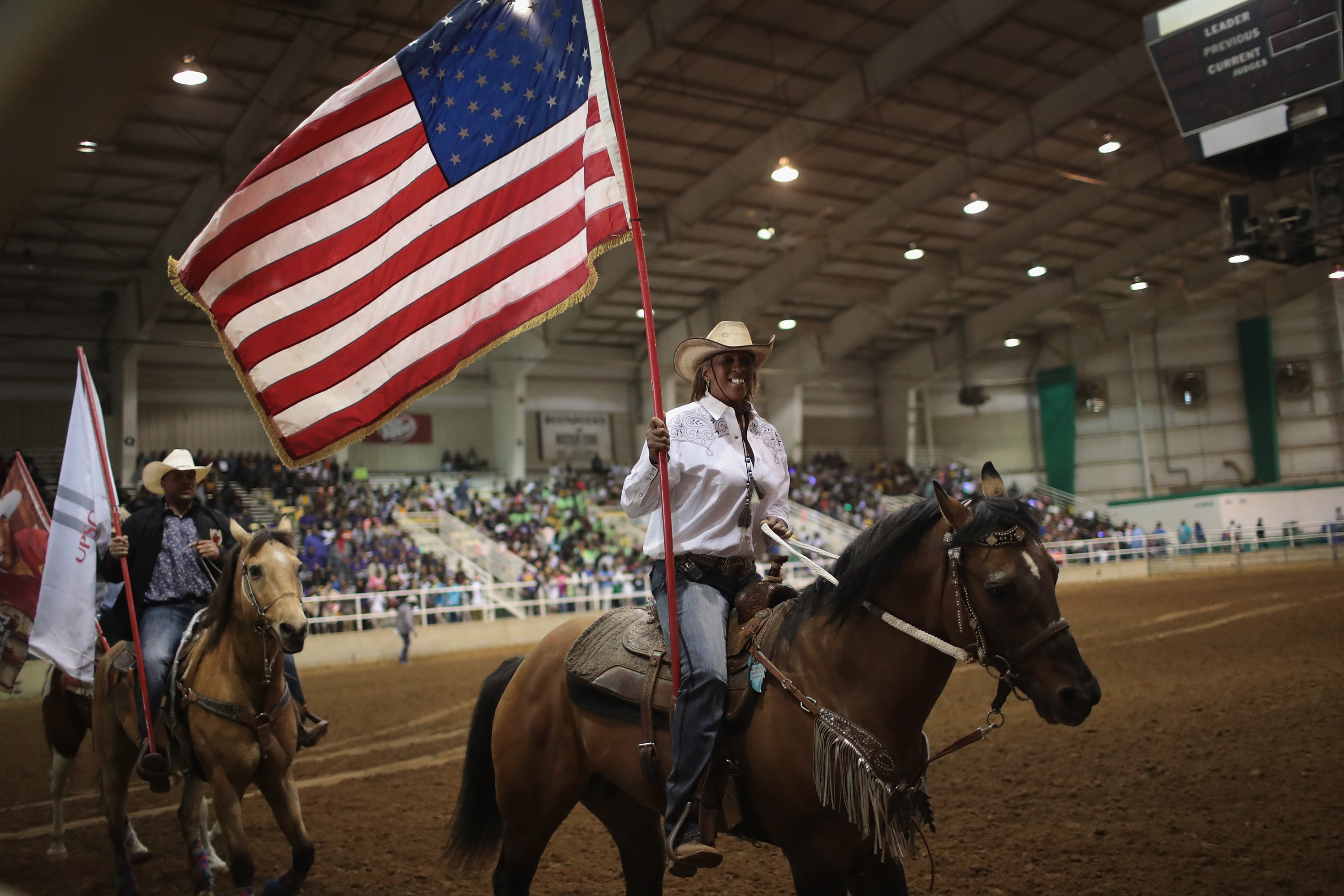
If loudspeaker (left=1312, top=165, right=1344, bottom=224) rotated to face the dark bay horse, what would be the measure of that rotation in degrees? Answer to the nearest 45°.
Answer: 0° — it already faces it

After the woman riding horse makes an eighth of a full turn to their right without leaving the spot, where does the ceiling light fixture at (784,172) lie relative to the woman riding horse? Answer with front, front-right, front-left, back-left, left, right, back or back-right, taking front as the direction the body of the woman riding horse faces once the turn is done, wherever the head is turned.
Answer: back

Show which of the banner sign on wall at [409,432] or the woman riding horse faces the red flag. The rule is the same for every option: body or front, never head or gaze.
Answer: the banner sign on wall

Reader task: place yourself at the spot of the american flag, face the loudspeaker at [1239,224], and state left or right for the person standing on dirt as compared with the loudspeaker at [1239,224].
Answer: left

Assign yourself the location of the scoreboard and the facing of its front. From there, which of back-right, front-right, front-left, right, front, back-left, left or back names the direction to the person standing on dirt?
right

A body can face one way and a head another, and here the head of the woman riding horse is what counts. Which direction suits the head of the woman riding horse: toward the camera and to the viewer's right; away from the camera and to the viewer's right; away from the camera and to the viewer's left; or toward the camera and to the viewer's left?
toward the camera and to the viewer's right

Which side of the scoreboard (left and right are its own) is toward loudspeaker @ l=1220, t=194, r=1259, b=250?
back

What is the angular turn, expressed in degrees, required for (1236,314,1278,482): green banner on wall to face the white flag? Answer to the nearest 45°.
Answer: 0° — it already faces it

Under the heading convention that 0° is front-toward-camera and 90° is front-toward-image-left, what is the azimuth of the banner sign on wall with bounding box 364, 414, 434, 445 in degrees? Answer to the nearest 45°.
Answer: approximately 0°

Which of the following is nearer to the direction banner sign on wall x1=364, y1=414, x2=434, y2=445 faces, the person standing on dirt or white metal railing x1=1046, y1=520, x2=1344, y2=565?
the person standing on dirt
